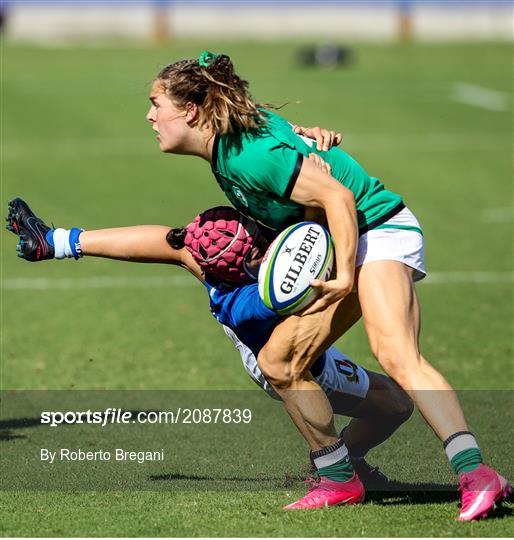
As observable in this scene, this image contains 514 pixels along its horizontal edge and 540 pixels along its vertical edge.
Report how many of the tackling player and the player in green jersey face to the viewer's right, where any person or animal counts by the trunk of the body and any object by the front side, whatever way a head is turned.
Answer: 1

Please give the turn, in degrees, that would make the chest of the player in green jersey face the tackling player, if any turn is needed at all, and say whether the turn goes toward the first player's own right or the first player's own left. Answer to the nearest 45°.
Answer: approximately 45° to the first player's own right

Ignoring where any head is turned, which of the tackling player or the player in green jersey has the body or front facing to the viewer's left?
the player in green jersey

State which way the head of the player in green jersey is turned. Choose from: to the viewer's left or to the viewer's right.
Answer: to the viewer's left

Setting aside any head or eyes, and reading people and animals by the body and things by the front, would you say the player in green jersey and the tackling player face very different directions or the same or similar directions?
very different directions

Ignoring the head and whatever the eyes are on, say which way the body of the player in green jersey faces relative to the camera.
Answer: to the viewer's left

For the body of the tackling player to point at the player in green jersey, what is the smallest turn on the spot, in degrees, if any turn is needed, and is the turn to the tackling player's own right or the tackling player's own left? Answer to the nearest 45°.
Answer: approximately 45° to the tackling player's own right
